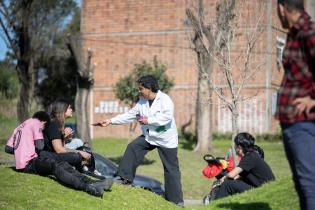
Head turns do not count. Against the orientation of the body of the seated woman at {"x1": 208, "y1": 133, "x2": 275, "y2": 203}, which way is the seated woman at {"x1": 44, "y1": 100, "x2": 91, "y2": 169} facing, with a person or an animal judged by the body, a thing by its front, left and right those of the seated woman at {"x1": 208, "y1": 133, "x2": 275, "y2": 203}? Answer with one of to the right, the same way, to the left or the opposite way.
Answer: the opposite way

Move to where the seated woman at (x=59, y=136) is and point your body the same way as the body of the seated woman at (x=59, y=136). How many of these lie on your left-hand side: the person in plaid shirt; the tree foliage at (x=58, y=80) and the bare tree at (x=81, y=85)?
2

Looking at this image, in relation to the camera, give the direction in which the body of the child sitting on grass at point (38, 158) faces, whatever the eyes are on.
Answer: to the viewer's right

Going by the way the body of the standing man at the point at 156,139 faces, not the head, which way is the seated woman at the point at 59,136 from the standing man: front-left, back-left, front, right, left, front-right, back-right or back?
front-right

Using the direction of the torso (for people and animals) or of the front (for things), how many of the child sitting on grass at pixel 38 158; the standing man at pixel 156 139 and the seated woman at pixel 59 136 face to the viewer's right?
2

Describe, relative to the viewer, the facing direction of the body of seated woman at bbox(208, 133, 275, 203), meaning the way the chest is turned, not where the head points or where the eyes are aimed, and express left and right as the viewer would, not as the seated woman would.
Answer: facing to the left of the viewer

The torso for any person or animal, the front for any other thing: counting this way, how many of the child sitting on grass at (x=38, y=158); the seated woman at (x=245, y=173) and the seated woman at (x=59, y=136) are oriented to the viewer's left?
1

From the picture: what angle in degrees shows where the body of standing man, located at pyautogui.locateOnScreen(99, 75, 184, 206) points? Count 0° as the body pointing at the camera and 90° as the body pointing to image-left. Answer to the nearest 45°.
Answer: approximately 45°

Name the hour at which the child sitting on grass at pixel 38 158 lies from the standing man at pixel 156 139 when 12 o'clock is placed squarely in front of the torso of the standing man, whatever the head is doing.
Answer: The child sitting on grass is roughly at 1 o'clock from the standing man.

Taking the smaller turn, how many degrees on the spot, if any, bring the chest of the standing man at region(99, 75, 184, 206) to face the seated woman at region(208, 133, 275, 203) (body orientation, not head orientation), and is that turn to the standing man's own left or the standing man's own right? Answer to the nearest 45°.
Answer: approximately 135° to the standing man's own left

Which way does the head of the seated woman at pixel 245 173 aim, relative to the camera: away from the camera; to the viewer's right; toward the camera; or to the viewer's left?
to the viewer's left

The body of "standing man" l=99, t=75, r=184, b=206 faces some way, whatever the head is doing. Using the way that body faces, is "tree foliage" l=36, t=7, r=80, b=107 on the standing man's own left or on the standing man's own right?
on the standing man's own right

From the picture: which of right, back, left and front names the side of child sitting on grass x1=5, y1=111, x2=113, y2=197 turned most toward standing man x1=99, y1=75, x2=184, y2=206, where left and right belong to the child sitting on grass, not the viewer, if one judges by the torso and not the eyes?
front

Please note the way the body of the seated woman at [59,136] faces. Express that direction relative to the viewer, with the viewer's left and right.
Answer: facing to the right of the viewer

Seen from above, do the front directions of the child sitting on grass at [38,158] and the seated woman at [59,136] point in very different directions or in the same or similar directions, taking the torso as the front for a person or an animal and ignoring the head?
same or similar directions
